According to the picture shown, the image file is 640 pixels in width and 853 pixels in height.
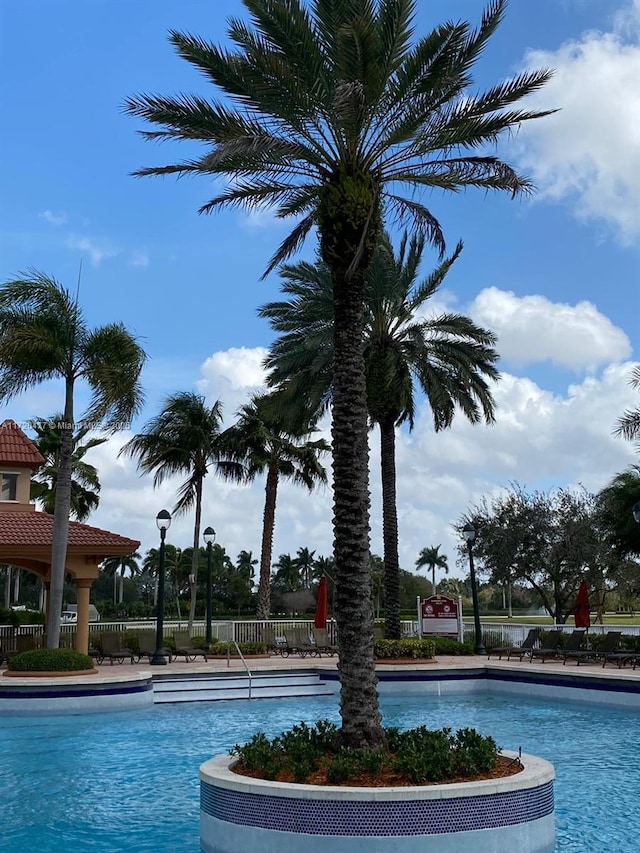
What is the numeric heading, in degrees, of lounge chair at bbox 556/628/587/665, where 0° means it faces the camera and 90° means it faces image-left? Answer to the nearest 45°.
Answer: approximately 45°

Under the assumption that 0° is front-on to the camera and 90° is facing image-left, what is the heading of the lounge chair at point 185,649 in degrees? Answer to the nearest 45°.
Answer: approximately 315°

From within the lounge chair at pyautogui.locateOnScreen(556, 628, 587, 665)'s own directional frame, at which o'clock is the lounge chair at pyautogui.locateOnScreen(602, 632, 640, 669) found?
the lounge chair at pyautogui.locateOnScreen(602, 632, 640, 669) is roughly at 9 o'clock from the lounge chair at pyautogui.locateOnScreen(556, 628, 587, 665).

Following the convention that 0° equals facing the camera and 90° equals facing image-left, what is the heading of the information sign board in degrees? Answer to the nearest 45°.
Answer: approximately 0°

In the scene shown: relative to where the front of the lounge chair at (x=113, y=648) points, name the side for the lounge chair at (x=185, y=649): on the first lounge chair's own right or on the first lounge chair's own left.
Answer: on the first lounge chair's own left

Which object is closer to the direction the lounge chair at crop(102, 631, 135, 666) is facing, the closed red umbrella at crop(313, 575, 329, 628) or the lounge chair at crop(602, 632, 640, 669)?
the lounge chair

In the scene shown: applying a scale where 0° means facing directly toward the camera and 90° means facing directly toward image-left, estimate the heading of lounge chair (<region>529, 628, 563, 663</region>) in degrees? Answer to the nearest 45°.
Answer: approximately 45°

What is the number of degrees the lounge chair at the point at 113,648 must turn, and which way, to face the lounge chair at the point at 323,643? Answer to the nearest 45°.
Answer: approximately 45° to its left

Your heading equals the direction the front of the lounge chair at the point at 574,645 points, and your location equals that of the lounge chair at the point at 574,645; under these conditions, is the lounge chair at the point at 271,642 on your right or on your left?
on your right
